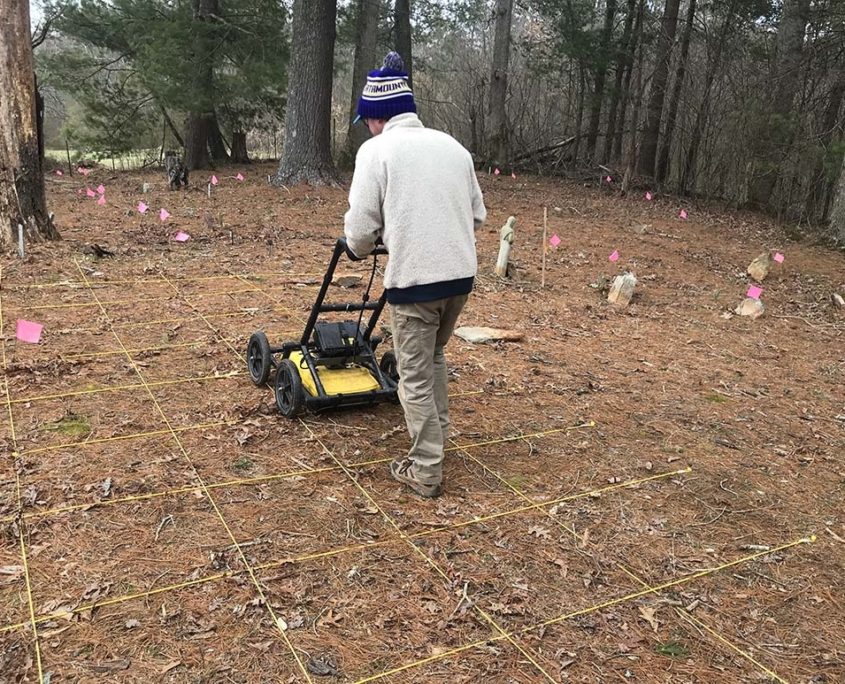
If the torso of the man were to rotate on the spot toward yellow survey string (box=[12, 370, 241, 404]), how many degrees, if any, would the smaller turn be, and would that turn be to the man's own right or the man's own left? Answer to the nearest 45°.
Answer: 0° — they already face it

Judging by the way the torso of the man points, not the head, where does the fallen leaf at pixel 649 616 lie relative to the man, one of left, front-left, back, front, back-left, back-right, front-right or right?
back

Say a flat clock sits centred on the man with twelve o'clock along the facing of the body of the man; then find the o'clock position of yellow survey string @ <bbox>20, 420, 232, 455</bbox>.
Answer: The yellow survey string is roughly at 11 o'clock from the man.

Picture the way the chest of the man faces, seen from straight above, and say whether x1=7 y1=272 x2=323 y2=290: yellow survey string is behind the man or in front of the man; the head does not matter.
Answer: in front

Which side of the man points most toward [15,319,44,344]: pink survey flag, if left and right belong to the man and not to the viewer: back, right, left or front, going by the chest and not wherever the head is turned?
front

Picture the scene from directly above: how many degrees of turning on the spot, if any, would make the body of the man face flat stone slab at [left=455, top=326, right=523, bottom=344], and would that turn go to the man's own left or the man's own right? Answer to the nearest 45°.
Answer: approximately 45° to the man's own right

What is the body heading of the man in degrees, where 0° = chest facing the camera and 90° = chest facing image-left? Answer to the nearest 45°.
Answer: approximately 135°

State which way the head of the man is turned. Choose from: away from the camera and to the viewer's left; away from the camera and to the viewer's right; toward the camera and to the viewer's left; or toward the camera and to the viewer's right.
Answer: away from the camera and to the viewer's left
